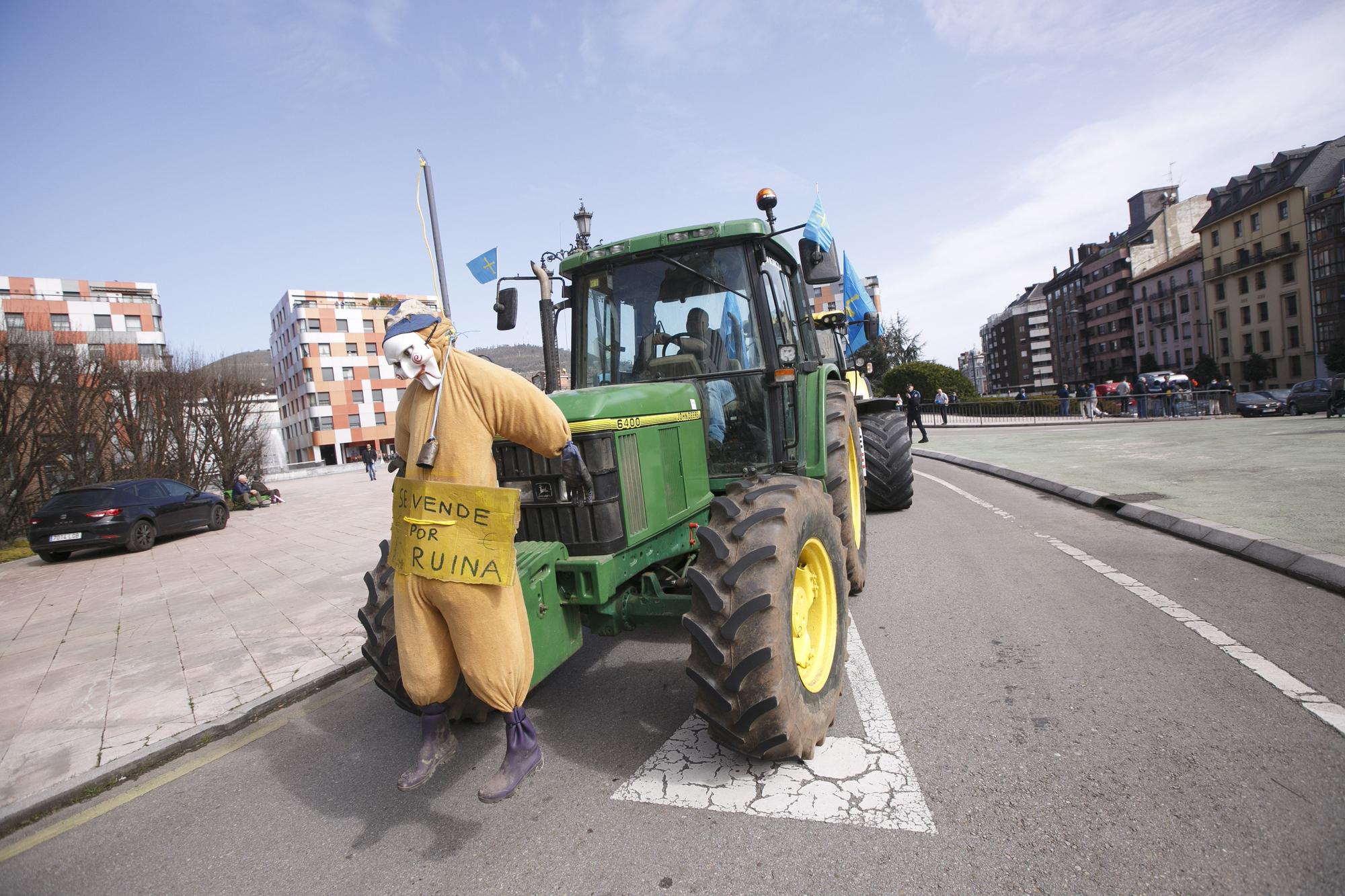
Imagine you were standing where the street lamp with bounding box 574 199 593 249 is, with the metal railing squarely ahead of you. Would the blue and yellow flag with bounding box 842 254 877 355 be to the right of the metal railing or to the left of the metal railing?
right

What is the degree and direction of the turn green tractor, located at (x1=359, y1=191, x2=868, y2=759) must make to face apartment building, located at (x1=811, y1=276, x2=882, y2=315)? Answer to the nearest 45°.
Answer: approximately 135° to its right

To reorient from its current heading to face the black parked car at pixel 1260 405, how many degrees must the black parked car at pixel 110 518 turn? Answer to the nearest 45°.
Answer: approximately 45° to its right

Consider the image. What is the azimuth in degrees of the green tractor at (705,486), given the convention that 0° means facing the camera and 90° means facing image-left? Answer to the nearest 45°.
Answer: approximately 45°

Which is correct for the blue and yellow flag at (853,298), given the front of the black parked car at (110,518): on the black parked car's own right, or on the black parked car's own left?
on the black parked car's own right

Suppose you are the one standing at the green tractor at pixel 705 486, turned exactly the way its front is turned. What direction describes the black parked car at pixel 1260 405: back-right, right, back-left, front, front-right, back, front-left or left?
back

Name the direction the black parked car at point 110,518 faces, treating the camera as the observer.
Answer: facing away from the viewer and to the right of the viewer

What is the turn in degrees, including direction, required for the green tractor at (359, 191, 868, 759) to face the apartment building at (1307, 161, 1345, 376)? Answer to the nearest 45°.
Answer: approximately 180°

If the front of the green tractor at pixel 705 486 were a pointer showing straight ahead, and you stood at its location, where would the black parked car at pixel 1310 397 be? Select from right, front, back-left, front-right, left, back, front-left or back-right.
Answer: back

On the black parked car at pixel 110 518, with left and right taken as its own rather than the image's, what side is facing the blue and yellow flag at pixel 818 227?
right
